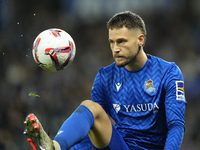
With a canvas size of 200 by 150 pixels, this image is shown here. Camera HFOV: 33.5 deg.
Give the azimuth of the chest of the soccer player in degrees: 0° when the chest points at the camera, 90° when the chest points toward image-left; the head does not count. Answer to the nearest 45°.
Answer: approximately 45°

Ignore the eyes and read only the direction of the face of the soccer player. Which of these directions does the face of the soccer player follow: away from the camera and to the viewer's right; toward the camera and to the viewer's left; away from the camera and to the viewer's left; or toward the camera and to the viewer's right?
toward the camera and to the viewer's left

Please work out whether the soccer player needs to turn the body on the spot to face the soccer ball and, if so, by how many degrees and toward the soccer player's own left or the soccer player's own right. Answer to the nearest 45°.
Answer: approximately 45° to the soccer player's own right
